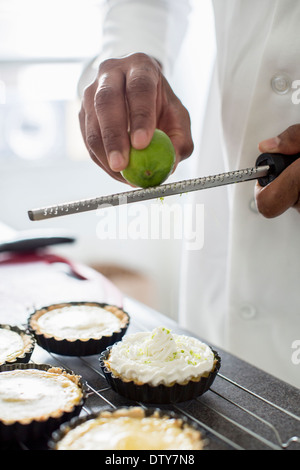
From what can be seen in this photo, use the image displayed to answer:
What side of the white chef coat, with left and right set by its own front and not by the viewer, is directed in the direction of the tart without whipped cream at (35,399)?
front

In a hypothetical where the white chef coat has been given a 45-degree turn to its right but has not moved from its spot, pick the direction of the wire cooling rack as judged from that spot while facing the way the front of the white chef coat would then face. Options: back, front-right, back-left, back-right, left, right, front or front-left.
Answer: left

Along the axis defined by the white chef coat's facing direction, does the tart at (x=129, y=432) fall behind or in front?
in front
